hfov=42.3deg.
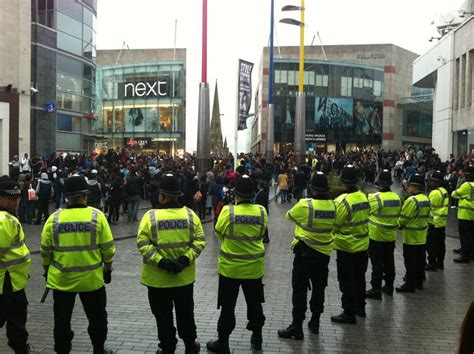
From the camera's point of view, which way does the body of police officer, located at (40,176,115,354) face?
away from the camera

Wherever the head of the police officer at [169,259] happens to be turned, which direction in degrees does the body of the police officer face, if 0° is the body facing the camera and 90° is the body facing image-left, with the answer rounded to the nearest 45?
approximately 180°

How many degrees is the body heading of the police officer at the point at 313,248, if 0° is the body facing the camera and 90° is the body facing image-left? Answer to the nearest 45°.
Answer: approximately 135°

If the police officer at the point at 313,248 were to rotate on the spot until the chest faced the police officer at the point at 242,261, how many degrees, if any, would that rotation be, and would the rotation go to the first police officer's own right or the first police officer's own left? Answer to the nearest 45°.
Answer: approximately 90° to the first police officer's own left

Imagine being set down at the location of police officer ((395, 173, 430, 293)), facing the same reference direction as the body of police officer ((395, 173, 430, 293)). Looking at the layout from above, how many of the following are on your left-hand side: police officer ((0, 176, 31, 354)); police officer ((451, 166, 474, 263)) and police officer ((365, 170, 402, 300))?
2

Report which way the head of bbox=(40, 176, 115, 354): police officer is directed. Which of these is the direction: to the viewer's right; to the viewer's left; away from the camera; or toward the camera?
away from the camera

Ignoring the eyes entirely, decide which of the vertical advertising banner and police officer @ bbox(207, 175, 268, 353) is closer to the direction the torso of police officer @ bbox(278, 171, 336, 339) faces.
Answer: the vertical advertising banner

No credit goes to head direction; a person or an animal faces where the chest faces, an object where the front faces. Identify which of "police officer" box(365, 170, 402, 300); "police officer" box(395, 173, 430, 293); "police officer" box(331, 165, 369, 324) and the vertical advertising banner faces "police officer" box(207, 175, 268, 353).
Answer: the vertical advertising banner

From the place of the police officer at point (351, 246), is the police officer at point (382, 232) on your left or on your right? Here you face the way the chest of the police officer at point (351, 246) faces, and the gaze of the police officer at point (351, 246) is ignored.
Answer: on your right

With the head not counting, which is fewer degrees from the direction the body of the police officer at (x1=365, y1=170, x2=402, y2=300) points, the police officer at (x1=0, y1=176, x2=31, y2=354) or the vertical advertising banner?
the vertical advertising banner

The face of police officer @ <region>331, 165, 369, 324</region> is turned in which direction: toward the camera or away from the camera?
away from the camera

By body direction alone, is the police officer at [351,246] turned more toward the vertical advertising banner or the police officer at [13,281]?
the vertical advertising banner

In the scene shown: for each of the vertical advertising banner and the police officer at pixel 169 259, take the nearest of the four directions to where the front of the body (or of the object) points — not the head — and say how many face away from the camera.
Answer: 1

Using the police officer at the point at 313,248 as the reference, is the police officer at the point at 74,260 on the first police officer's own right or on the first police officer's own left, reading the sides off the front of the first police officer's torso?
on the first police officer's own left

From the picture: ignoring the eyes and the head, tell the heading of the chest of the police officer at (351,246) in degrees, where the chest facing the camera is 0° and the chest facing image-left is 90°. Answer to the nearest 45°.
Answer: approximately 135°

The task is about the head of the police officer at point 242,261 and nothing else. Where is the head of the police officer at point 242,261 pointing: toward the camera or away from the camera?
away from the camera
